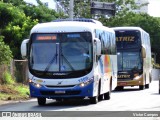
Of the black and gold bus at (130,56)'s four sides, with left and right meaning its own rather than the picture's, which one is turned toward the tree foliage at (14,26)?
right

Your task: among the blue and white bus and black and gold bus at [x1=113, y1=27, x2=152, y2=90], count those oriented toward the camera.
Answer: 2

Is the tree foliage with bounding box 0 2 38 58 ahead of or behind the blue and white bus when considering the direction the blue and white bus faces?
behind

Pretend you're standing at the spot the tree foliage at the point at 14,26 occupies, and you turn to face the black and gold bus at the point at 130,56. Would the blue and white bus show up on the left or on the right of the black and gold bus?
right

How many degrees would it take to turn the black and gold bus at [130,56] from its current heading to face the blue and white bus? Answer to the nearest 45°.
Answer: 0° — it already faces it

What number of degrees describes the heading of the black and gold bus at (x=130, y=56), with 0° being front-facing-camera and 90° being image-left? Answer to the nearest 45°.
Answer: approximately 0°

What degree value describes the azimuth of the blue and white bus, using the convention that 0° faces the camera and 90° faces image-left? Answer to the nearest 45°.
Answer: approximately 0°
